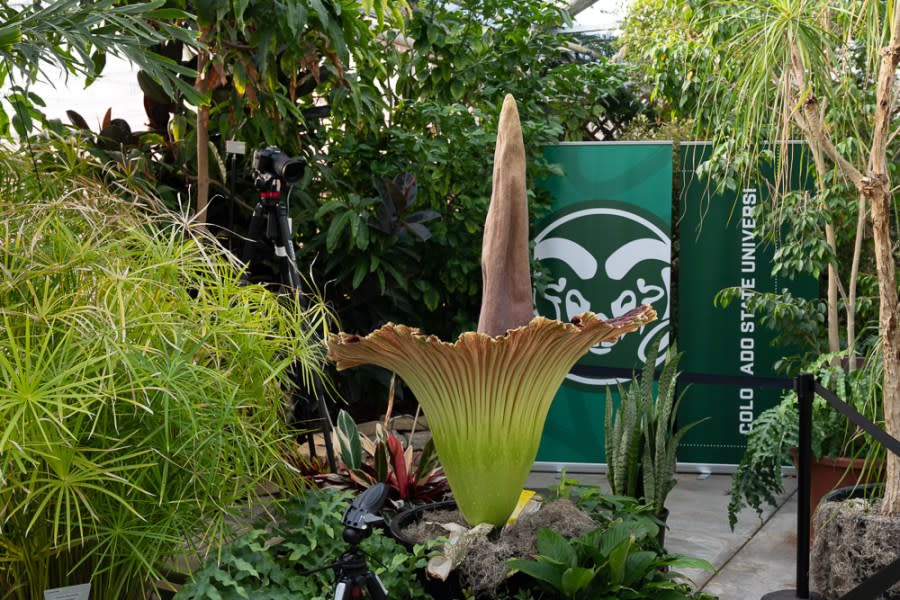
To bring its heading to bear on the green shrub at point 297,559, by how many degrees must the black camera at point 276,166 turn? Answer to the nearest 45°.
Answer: approximately 45° to its right

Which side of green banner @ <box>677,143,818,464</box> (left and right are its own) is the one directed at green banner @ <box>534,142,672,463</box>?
right

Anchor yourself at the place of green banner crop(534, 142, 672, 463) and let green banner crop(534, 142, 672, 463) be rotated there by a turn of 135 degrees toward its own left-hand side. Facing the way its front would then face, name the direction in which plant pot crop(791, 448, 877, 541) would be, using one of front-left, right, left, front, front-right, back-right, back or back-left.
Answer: right

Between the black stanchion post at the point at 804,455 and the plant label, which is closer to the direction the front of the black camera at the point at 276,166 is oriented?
the black stanchion post

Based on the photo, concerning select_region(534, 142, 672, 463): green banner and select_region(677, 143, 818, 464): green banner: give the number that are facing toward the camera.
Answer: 2

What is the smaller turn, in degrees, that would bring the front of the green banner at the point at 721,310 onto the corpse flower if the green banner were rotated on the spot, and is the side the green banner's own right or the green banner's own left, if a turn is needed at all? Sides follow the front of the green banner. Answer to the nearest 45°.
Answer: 0° — it already faces it

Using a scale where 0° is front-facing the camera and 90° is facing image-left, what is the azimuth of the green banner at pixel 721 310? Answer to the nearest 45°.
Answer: approximately 0°

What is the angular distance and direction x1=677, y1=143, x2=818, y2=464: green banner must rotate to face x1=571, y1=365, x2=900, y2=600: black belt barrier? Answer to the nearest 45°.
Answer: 0° — it already faces it

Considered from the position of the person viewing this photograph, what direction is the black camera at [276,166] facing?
facing the viewer and to the right of the viewer

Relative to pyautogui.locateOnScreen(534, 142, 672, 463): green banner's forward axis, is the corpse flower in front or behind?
in front

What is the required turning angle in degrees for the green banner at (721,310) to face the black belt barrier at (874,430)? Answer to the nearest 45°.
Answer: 0° — it already faces it

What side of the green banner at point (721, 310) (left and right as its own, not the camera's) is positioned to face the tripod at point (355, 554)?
front

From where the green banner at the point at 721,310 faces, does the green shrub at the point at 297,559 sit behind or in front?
in front

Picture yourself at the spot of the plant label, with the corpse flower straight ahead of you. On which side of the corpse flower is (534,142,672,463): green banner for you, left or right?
left

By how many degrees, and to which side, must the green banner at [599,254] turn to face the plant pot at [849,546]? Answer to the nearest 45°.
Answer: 0° — it already faces it

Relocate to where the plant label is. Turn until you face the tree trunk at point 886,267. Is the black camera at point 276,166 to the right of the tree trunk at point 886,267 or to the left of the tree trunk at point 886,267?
left
